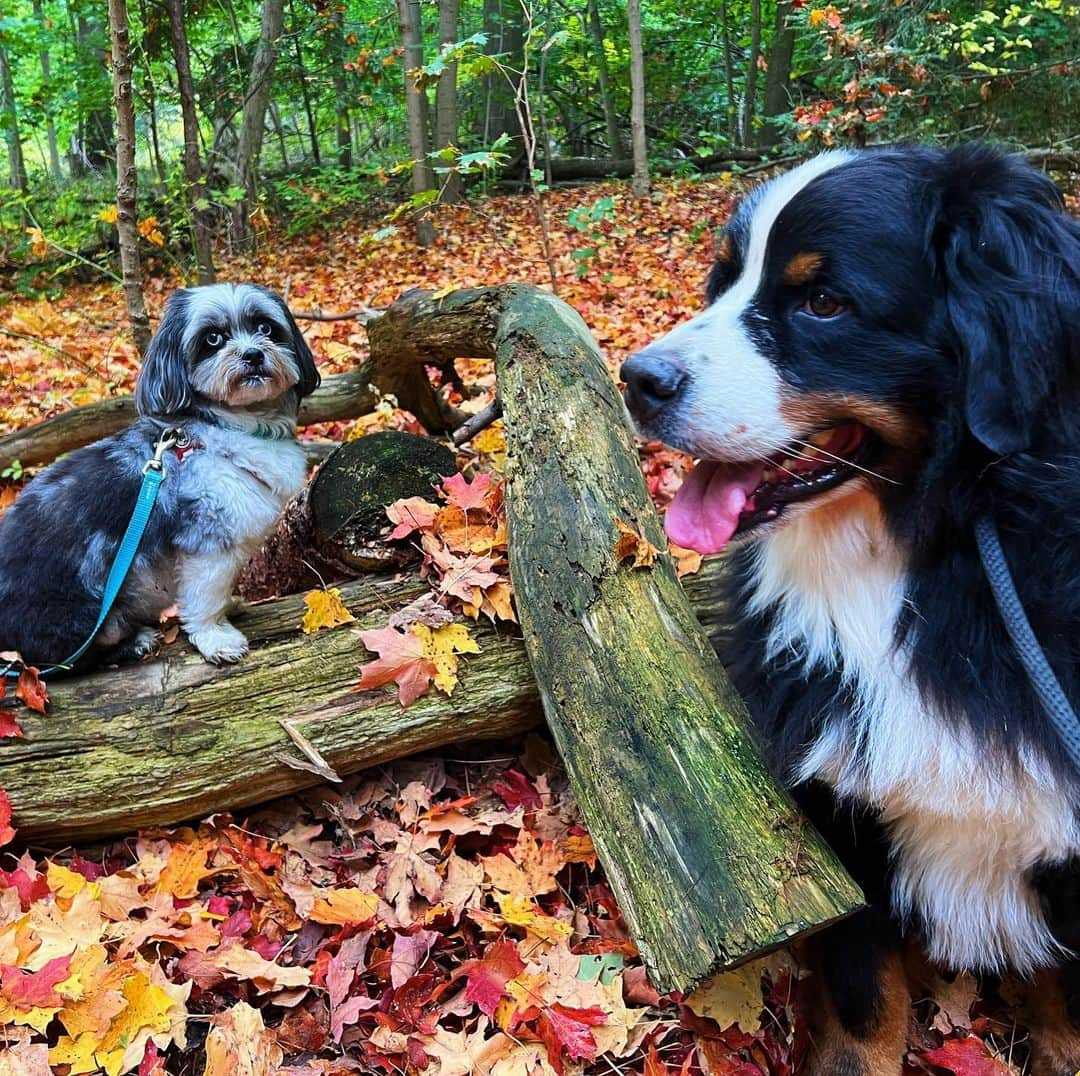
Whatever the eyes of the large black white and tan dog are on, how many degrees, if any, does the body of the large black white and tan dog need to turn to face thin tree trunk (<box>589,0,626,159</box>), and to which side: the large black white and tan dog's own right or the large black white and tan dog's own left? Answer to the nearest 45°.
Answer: approximately 135° to the large black white and tan dog's own right

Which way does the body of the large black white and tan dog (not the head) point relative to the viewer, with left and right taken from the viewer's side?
facing the viewer and to the left of the viewer

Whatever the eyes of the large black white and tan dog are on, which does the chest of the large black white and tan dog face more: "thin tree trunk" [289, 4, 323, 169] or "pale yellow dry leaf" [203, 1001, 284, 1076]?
the pale yellow dry leaf

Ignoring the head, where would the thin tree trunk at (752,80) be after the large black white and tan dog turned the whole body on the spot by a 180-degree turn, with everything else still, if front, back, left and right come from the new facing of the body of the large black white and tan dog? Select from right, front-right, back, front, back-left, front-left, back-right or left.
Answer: front-left

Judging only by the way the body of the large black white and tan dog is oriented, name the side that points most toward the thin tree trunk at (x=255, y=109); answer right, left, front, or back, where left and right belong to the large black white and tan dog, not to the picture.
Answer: right

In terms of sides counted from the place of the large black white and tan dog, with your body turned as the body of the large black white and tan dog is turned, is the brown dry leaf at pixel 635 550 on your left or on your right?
on your right

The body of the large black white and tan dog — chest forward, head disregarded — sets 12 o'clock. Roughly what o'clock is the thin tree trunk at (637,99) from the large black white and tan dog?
The thin tree trunk is roughly at 4 o'clock from the large black white and tan dog.

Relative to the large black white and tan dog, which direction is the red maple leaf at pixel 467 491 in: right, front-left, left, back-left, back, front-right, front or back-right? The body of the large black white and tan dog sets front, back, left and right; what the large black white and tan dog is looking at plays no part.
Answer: right
